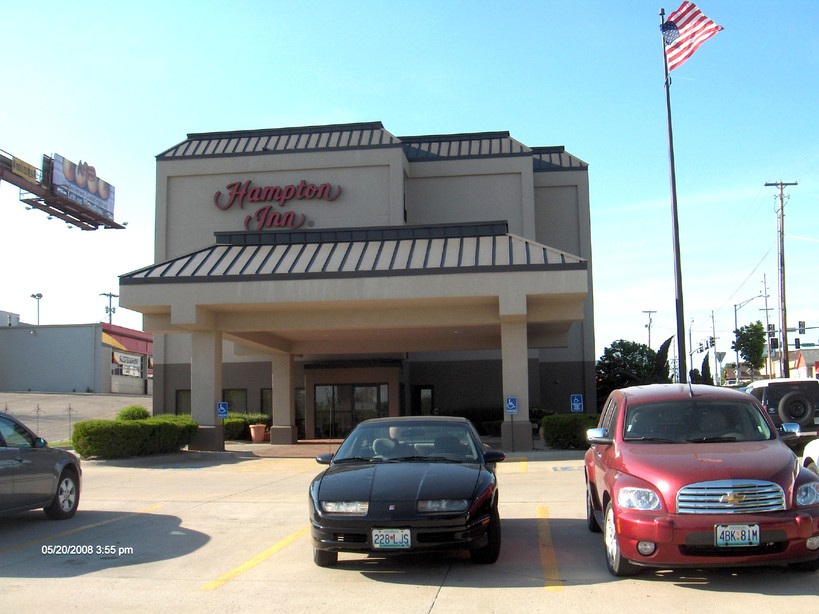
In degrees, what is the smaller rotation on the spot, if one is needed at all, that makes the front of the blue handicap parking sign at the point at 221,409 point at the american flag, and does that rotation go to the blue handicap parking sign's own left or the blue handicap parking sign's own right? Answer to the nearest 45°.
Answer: approximately 90° to the blue handicap parking sign's own left

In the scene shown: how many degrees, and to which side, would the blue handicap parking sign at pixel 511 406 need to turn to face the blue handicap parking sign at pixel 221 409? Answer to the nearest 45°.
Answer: approximately 90° to its right

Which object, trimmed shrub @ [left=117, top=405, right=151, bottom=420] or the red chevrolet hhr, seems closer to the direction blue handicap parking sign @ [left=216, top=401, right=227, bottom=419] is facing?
the red chevrolet hhr

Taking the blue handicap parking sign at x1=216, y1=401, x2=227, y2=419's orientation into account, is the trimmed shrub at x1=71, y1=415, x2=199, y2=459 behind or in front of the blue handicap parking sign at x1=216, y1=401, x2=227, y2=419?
in front

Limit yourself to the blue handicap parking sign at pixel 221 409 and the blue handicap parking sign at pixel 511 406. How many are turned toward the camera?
2

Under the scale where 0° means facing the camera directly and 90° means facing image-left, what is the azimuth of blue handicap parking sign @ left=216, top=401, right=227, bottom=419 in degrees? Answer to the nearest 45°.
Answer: approximately 0°

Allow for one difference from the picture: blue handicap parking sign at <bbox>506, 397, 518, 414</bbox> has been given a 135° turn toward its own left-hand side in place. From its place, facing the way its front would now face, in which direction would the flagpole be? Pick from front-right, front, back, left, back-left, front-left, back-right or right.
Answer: front-right
